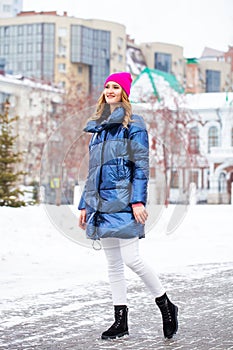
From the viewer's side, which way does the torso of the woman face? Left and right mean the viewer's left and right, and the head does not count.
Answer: facing the viewer and to the left of the viewer
